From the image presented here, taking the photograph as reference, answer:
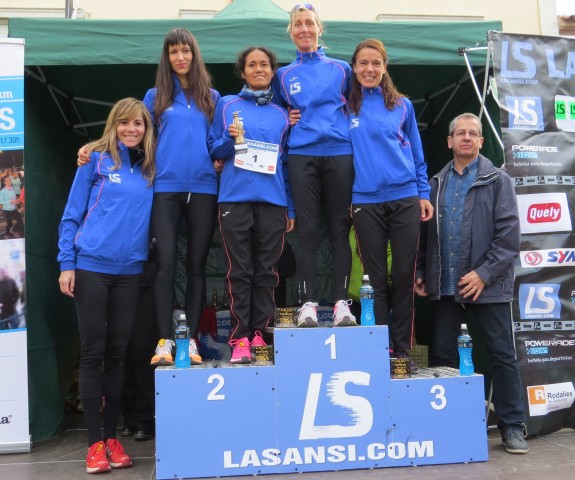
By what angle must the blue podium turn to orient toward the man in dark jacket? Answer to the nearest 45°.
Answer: approximately 135° to its left

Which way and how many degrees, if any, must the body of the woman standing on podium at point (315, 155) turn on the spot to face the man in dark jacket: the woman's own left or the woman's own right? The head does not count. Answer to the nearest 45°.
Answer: approximately 90° to the woman's own left

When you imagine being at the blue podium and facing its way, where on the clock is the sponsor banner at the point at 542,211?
The sponsor banner is roughly at 8 o'clock from the blue podium.

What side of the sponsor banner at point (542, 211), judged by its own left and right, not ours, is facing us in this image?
front

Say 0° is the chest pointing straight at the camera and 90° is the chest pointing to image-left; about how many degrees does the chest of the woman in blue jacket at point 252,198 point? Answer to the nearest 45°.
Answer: approximately 0°

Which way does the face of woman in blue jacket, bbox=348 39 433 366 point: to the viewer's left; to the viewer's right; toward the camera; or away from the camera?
toward the camera

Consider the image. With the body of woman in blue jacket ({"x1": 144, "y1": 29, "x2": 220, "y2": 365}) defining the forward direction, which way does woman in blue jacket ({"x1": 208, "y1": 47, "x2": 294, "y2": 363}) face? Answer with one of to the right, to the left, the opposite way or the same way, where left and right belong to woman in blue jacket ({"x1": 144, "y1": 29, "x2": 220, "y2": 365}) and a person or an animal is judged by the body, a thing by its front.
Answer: the same way

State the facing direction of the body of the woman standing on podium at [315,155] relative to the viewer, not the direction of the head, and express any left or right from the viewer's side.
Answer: facing the viewer

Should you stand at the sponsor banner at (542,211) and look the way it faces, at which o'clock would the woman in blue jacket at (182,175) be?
The woman in blue jacket is roughly at 2 o'clock from the sponsor banner.

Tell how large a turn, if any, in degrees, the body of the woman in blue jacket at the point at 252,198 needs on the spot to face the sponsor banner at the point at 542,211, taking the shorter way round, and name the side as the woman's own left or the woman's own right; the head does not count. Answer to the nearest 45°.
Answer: approximately 90° to the woman's own left

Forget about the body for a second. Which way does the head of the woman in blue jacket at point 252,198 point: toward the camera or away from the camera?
toward the camera
